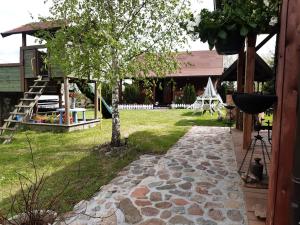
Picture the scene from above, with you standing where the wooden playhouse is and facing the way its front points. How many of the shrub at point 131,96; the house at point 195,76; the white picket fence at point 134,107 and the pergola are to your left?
3

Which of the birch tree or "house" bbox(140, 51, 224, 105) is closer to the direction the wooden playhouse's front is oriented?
the birch tree

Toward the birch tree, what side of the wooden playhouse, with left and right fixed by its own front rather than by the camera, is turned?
left

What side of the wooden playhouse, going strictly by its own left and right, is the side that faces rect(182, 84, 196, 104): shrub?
left

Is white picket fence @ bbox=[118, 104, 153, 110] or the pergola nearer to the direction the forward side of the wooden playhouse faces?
the pergola

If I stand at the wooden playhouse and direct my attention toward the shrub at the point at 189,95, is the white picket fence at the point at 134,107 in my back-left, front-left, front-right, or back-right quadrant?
front-left

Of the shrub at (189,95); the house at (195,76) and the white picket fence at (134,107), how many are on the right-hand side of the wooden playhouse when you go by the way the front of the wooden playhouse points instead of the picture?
0
